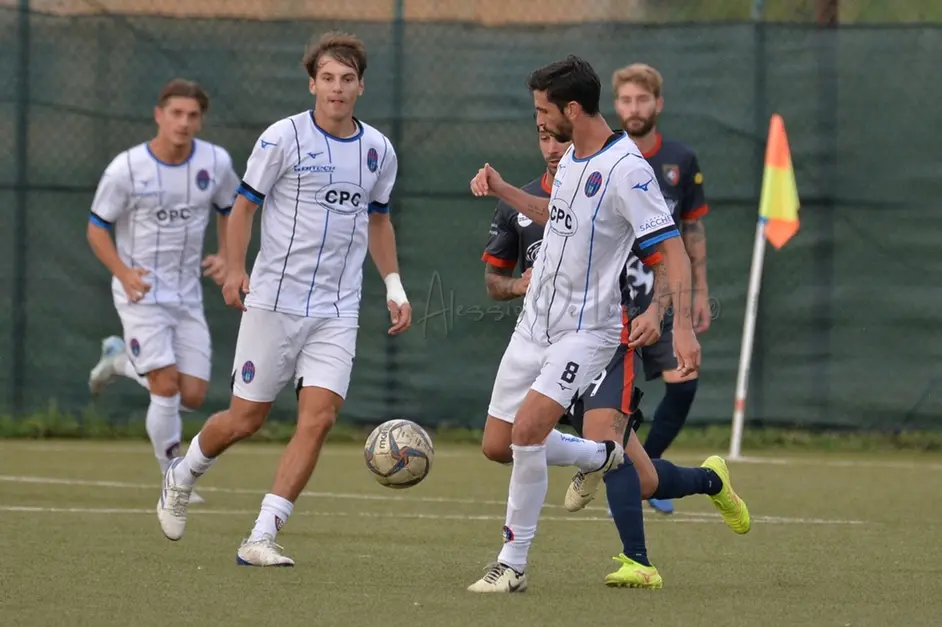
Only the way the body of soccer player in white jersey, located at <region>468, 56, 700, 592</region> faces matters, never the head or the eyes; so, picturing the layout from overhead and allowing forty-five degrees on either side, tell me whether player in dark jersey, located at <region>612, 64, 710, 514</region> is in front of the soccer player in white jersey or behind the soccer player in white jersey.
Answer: behind

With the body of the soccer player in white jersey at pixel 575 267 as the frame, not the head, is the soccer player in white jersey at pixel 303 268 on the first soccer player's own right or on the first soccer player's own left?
on the first soccer player's own right

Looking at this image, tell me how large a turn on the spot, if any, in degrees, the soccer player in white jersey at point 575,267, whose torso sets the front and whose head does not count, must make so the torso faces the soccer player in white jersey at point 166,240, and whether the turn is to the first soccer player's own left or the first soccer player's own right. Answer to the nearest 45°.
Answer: approximately 90° to the first soccer player's own right
